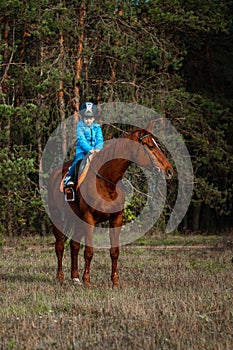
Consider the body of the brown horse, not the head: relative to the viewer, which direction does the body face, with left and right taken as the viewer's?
facing the viewer and to the right of the viewer
